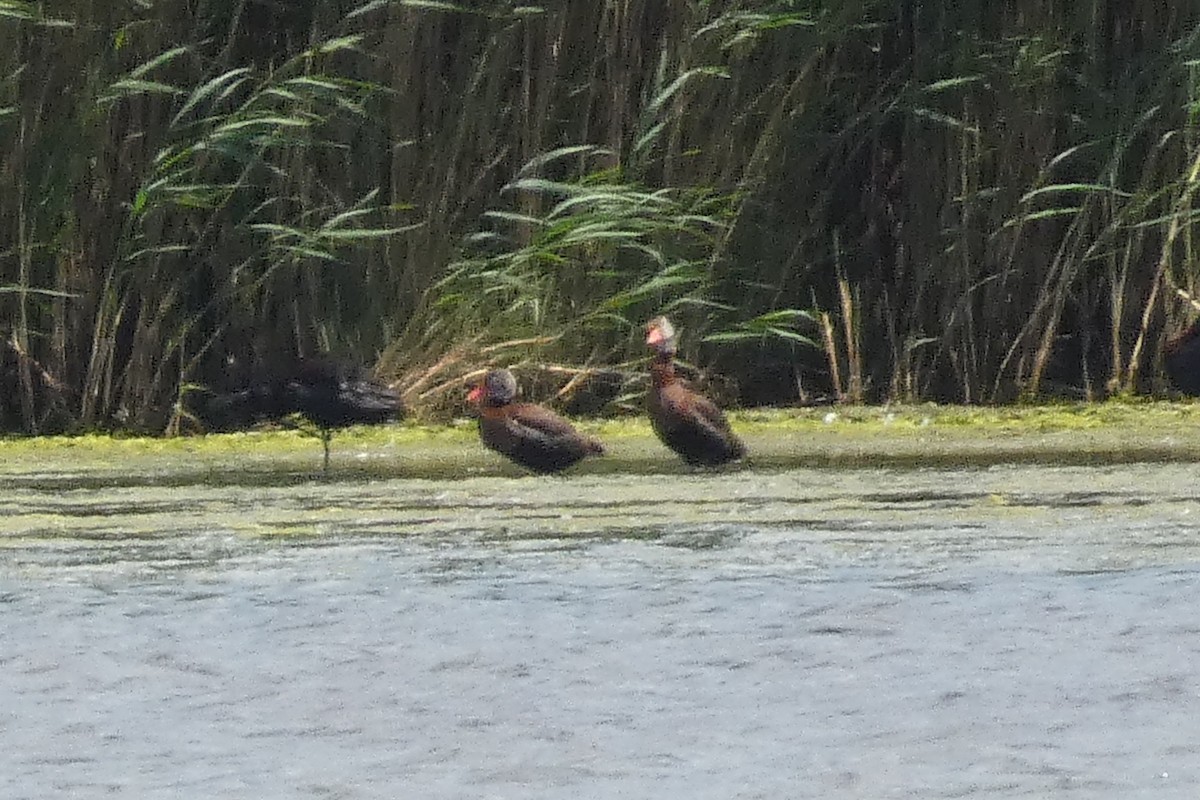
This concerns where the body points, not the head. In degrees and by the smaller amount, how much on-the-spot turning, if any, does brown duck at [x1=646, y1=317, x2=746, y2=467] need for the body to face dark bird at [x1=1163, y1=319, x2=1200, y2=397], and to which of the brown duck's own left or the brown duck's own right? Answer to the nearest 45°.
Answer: approximately 135° to the brown duck's own right

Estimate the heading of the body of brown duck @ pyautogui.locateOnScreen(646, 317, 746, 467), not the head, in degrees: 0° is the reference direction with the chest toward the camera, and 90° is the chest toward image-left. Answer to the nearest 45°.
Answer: approximately 90°

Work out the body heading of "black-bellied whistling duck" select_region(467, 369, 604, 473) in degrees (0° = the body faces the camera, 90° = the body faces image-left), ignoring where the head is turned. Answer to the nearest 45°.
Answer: approximately 90°

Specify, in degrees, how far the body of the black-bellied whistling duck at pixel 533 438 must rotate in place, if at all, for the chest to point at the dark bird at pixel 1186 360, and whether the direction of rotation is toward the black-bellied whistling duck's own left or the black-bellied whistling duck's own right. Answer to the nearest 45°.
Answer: approximately 180°

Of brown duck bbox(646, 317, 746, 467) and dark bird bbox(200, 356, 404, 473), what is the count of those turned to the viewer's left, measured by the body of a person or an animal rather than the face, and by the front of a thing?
2

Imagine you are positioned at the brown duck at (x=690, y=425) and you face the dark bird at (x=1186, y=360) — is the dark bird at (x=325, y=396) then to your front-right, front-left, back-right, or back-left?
back-left

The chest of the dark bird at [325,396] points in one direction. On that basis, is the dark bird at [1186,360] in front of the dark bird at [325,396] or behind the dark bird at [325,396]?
behind

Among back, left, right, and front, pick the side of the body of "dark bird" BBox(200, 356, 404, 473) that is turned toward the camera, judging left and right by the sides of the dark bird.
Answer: left
